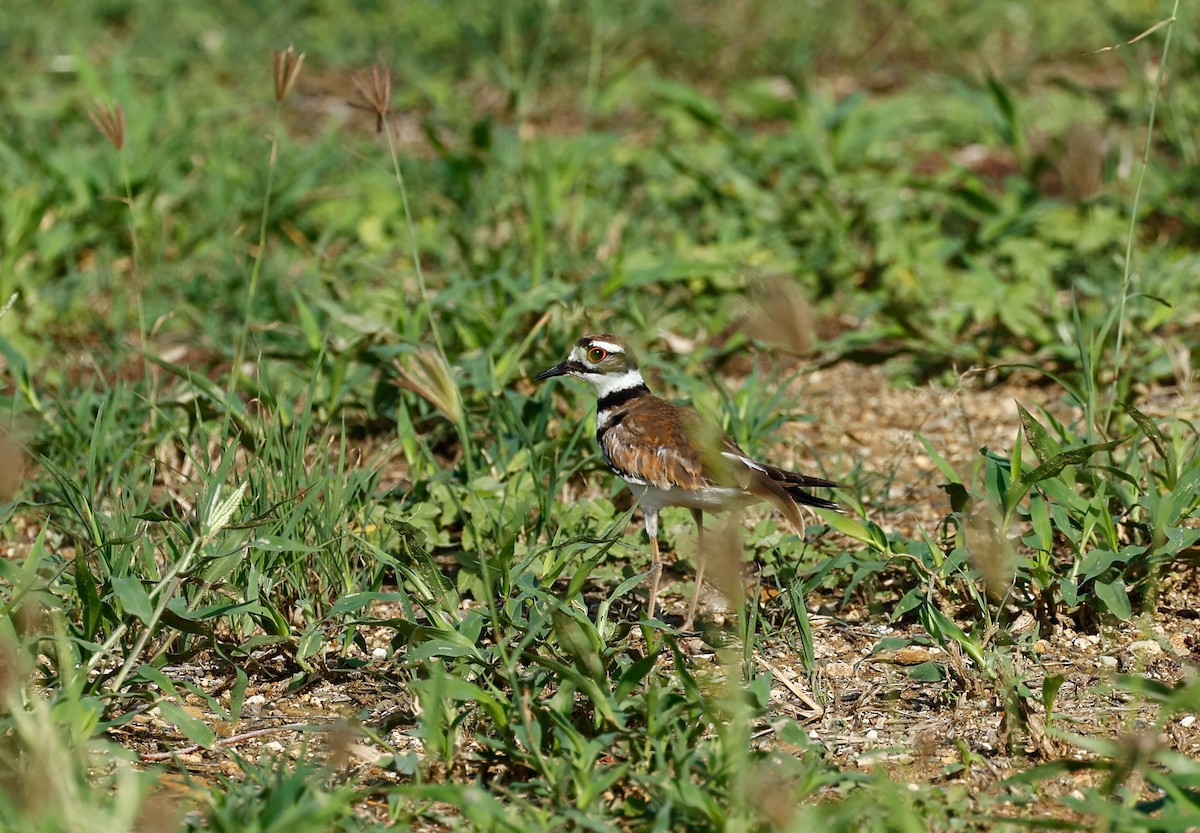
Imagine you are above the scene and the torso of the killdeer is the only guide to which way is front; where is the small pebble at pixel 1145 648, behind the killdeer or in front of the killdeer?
behind

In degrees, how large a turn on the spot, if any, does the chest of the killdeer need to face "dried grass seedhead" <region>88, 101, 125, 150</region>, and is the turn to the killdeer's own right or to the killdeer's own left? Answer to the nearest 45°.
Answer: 0° — it already faces it

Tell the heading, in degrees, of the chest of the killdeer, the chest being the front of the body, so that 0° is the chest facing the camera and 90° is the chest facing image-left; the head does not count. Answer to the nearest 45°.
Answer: approximately 90°
